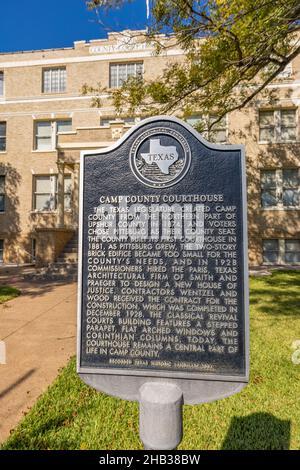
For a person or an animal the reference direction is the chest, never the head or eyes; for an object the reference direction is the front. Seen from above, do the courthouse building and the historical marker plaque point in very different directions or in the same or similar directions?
same or similar directions

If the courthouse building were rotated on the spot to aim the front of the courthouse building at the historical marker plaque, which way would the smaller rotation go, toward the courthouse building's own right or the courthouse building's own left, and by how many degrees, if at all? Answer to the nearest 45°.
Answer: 0° — it already faces it

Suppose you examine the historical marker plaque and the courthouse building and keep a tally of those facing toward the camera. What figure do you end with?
2

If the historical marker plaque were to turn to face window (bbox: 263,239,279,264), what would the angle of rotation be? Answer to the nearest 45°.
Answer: approximately 180°

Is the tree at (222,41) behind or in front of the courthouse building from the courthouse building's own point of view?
in front

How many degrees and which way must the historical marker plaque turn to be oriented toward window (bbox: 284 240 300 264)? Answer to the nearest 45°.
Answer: approximately 135° to its left

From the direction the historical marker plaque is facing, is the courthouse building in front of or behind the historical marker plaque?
behind

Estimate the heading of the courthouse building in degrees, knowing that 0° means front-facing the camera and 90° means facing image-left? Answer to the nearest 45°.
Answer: approximately 0°
